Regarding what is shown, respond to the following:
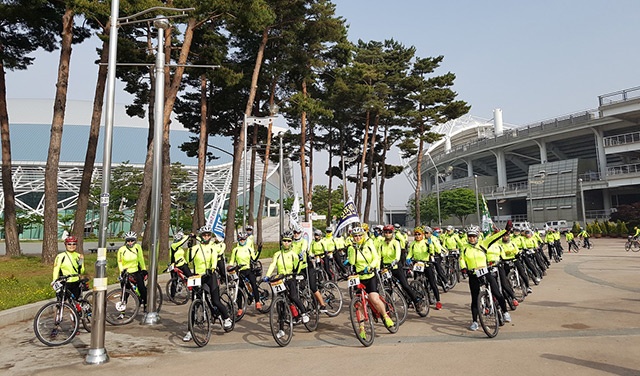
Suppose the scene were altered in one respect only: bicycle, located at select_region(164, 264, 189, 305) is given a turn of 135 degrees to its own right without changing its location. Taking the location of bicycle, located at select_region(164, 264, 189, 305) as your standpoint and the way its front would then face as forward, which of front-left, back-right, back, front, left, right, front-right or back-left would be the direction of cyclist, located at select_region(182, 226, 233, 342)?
back

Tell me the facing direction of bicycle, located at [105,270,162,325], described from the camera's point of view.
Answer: facing the viewer and to the left of the viewer

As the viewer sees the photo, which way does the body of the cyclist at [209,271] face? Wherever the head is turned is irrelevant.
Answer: toward the camera

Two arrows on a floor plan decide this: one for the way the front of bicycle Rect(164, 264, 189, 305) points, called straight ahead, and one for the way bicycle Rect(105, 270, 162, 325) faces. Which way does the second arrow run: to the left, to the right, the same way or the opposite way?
the same way

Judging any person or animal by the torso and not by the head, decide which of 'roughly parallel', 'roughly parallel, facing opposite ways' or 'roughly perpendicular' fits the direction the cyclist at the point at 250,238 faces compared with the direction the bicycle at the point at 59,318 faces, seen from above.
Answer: roughly parallel

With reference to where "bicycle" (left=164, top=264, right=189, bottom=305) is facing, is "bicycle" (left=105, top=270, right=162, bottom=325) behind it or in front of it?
in front

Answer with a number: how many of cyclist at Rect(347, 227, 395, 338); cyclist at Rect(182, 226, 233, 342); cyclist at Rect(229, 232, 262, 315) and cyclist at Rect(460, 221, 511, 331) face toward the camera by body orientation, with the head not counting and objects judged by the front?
4

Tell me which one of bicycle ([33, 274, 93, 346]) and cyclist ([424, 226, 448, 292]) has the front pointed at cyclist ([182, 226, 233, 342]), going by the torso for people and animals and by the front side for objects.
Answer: cyclist ([424, 226, 448, 292])

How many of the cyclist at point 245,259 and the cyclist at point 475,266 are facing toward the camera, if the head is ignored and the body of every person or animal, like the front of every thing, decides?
2

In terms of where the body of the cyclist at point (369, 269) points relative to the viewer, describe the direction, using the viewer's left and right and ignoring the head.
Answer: facing the viewer

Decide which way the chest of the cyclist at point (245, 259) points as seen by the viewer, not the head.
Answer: toward the camera

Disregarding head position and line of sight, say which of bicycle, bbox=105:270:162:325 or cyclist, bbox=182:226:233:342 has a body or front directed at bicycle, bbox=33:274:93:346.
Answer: bicycle, bbox=105:270:162:325

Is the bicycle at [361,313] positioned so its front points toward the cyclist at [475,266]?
no

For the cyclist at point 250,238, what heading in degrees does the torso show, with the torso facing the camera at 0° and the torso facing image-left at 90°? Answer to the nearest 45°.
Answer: approximately 45°

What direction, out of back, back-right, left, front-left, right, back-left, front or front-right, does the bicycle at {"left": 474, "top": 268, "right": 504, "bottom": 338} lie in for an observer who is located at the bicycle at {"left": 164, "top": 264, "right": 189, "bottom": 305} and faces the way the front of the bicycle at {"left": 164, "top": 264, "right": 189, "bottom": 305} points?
left

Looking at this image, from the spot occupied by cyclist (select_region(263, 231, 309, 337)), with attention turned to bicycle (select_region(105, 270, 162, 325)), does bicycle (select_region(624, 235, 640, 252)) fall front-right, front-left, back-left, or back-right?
back-right

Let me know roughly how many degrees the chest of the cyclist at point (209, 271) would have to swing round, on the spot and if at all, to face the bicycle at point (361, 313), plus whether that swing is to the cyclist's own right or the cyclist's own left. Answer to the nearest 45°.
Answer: approximately 45° to the cyclist's own left

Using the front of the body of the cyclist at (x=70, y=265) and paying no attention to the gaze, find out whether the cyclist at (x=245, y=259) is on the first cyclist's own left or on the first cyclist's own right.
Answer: on the first cyclist's own left
